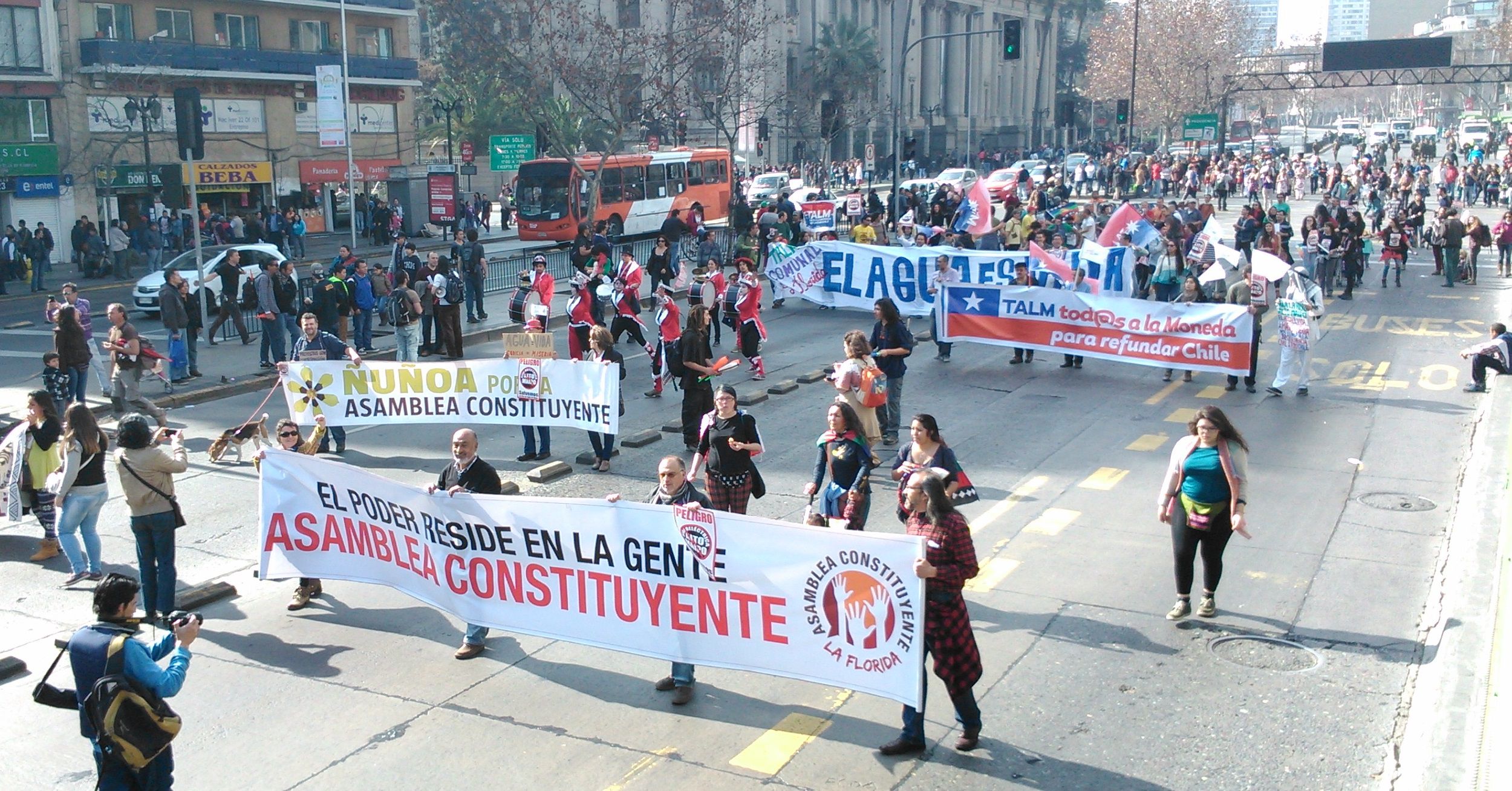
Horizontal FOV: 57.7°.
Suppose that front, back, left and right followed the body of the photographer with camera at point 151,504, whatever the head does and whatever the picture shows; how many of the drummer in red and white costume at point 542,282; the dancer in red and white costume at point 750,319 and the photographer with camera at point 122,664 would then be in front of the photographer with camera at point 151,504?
2

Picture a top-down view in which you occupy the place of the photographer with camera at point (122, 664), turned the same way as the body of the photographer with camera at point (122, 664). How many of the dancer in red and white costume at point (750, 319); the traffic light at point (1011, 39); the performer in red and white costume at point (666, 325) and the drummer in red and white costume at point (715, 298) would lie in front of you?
4

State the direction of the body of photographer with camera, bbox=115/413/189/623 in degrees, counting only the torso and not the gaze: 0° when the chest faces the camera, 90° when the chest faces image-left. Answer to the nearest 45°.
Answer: approximately 225°

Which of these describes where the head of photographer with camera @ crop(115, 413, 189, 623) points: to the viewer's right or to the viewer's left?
to the viewer's right

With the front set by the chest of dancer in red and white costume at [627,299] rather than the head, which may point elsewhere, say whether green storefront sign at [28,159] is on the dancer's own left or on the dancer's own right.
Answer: on the dancer's own right

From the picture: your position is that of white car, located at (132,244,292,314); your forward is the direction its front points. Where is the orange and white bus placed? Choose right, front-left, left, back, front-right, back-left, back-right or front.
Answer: back

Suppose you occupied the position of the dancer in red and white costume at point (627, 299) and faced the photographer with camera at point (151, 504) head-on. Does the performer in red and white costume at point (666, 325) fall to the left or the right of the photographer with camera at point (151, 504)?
left

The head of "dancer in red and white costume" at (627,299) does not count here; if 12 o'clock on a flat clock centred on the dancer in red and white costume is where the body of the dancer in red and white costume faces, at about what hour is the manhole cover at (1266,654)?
The manhole cover is roughly at 10 o'clock from the dancer in red and white costume.

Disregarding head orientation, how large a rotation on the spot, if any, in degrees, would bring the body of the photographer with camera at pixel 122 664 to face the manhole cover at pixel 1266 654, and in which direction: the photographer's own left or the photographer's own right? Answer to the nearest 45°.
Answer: approximately 45° to the photographer's own right

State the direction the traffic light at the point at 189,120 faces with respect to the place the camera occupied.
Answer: facing away from the viewer
